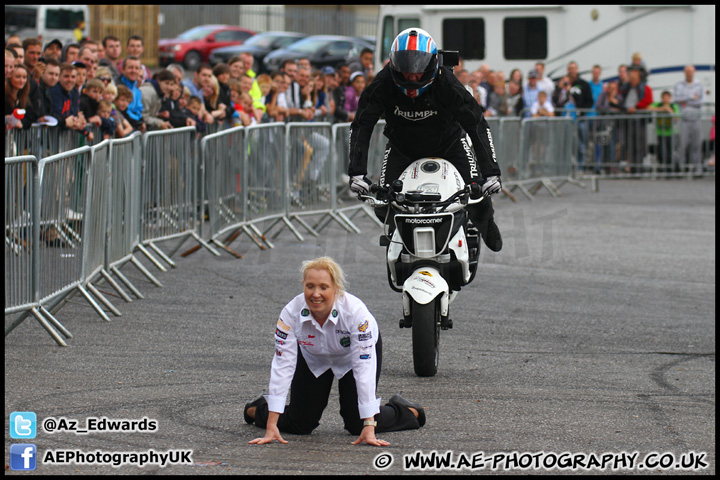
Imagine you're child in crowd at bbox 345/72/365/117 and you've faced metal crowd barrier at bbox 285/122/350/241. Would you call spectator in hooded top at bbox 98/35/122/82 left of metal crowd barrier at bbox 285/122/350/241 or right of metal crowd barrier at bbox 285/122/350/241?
right

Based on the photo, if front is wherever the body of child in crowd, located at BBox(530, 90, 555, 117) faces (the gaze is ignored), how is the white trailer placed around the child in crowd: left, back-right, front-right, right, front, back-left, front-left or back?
back

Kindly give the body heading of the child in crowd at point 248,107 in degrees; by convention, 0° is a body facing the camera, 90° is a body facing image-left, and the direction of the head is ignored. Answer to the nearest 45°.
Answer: approximately 315°

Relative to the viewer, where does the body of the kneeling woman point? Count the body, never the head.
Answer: toward the camera

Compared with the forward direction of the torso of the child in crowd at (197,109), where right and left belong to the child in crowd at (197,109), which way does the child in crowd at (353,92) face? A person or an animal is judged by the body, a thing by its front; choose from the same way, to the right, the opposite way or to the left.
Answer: the same way

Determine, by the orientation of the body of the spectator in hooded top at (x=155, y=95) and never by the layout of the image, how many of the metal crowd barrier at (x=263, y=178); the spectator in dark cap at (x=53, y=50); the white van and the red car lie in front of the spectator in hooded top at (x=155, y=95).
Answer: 1

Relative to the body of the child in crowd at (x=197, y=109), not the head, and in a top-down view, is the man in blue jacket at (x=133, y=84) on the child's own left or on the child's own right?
on the child's own right

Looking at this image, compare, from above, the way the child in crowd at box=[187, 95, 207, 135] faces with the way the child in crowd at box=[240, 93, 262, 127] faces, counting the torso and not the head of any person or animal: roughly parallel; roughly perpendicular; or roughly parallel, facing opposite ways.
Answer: roughly parallel

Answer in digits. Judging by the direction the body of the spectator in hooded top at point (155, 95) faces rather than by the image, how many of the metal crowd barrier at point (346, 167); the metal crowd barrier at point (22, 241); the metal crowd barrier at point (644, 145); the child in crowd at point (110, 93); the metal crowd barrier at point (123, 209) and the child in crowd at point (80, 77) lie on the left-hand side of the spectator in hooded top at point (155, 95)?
2

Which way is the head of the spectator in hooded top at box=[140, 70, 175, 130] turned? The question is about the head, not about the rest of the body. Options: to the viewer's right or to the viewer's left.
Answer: to the viewer's right

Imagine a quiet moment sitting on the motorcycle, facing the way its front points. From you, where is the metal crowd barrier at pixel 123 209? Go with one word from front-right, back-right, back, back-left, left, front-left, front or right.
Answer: back-right

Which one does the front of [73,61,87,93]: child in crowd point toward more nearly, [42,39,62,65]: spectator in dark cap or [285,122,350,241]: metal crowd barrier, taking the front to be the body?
the metal crowd barrier

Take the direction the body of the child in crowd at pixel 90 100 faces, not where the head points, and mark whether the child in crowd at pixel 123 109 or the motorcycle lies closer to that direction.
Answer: the motorcycle

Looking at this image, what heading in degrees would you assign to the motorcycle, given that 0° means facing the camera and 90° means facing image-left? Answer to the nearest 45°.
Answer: approximately 0°

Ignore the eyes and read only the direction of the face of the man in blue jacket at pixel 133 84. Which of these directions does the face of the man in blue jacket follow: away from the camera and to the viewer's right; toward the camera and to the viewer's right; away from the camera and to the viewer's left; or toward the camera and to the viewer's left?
toward the camera and to the viewer's right

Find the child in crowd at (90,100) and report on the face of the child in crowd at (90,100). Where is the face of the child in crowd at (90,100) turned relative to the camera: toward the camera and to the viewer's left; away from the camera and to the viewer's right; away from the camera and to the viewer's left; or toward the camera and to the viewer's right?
toward the camera and to the viewer's right

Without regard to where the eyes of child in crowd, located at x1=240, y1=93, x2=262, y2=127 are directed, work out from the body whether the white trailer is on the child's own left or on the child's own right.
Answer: on the child's own left

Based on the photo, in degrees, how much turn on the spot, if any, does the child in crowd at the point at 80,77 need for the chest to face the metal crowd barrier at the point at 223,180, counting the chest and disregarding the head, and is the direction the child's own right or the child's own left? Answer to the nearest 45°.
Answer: approximately 45° to the child's own left

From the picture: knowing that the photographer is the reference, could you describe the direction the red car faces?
facing the viewer and to the left of the viewer

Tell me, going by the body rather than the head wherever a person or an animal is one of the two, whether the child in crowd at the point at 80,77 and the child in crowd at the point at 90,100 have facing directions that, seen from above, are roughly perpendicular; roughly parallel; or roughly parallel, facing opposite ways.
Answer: roughly parallel
